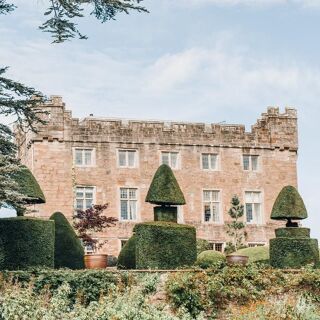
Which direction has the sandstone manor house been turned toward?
toward the camera

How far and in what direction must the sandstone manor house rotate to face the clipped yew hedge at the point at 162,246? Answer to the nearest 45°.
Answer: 0° — it already faces it

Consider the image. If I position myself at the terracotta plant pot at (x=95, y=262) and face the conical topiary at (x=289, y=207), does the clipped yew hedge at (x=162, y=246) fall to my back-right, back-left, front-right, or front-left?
front-right

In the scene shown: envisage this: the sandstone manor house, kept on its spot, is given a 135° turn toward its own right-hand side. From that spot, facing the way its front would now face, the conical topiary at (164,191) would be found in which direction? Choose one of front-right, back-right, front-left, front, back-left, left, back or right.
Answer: back-left

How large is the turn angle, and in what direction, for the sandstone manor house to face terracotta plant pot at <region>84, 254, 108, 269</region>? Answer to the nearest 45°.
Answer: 0° — it already faces it

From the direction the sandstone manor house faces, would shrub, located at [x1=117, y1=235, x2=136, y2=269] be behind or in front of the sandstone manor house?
in front

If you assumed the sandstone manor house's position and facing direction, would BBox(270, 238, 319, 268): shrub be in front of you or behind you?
in front

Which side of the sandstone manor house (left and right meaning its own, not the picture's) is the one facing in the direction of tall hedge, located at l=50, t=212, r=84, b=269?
front

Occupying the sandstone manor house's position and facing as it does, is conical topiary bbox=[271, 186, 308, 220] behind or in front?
in front
